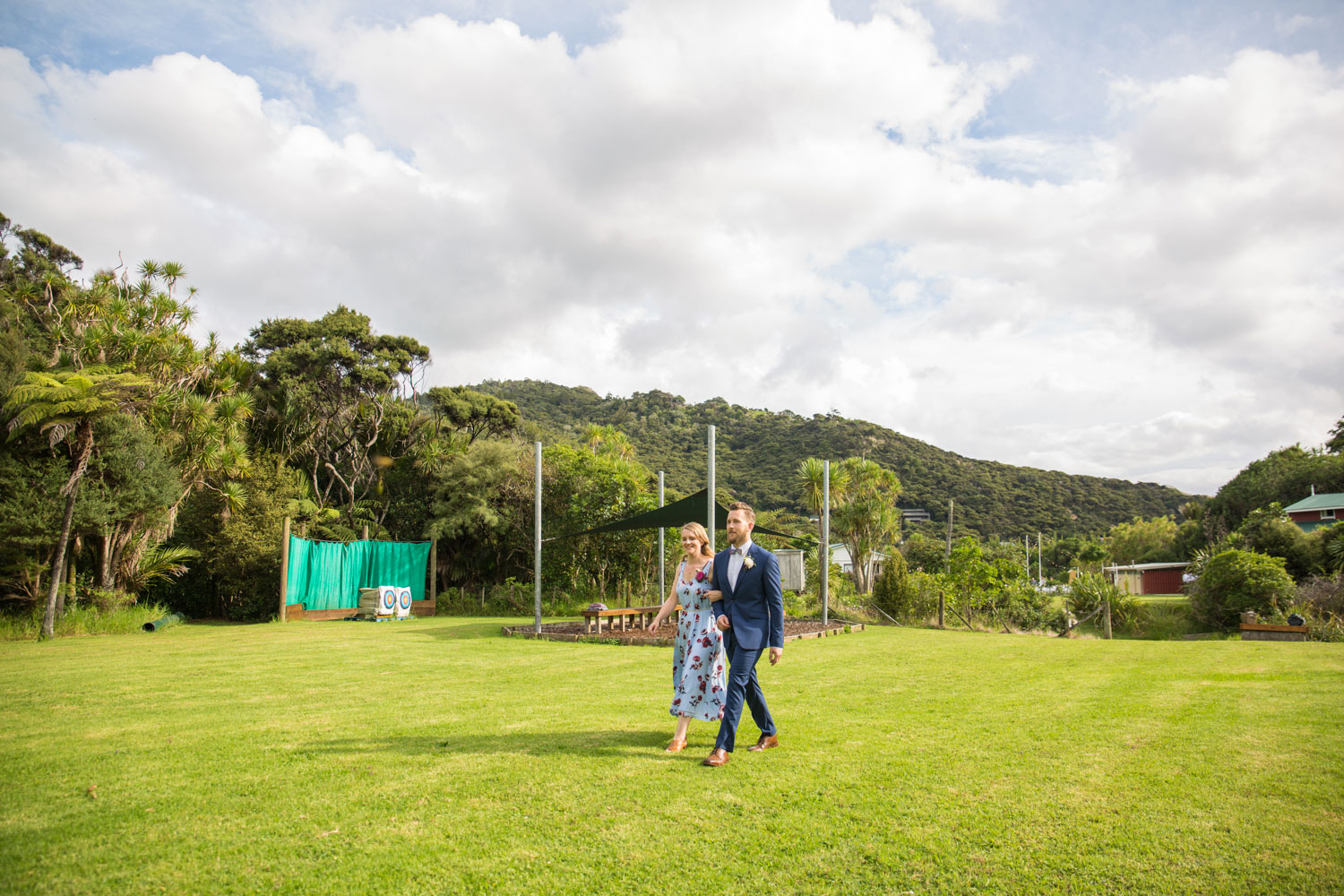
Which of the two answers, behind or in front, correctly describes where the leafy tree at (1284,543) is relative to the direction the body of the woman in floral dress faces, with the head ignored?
behind

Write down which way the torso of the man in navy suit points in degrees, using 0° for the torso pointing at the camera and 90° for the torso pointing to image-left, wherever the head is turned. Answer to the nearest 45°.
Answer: approximately 45°

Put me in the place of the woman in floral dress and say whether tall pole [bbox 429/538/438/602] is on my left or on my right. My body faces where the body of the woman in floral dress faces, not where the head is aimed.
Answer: on my right

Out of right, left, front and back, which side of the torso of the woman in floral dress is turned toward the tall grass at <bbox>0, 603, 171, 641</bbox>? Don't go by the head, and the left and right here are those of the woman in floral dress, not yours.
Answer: right

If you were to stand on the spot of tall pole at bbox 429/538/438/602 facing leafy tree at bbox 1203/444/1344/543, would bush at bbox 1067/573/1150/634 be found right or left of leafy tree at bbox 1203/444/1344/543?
right

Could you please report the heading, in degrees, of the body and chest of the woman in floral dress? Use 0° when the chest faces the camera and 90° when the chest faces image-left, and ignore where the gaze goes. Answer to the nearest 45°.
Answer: approximately 45°

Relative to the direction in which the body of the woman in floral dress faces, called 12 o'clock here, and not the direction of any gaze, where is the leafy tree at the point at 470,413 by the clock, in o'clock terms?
The leafy tree is roughly at 4 o'clock from the woman in floral dress.

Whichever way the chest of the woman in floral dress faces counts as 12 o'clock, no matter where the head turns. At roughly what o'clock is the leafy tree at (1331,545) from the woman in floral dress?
The leafy tree is roughly at 6 o'clock from the woman in floral dress.
